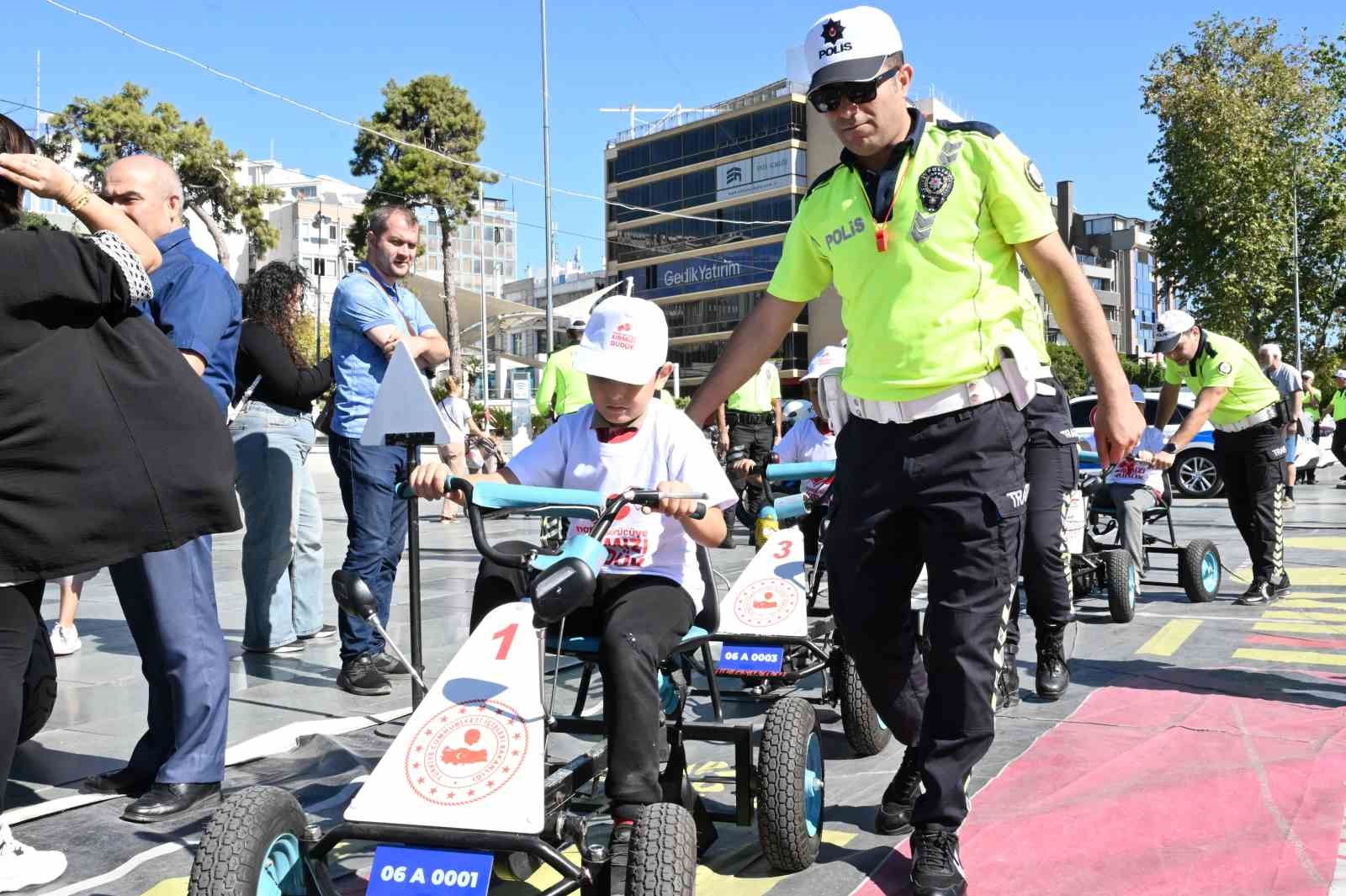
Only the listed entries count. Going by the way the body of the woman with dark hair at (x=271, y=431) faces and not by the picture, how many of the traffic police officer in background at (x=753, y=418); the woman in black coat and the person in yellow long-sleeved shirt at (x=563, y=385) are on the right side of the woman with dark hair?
1

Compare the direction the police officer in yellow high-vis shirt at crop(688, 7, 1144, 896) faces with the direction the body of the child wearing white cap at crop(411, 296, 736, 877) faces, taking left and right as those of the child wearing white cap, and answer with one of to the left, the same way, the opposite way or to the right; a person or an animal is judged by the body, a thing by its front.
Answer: the same way

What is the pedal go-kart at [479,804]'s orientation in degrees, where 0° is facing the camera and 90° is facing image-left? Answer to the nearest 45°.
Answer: approximately 45°

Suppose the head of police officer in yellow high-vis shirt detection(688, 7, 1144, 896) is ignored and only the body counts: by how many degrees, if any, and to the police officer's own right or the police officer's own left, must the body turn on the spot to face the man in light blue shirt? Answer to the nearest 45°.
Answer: approximately 90° to the police officer's own right

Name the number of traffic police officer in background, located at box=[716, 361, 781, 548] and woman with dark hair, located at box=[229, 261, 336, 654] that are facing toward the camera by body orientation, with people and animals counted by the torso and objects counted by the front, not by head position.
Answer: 1

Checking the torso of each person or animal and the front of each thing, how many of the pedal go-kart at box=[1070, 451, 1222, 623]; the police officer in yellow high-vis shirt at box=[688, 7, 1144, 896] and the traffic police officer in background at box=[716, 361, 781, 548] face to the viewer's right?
0

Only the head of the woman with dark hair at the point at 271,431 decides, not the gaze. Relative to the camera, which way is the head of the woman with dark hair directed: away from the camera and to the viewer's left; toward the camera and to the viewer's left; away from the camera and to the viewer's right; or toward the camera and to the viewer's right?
away from the camera and to the viewer's right

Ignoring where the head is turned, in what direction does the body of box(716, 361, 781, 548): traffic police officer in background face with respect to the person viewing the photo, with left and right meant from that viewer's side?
facing the viewer

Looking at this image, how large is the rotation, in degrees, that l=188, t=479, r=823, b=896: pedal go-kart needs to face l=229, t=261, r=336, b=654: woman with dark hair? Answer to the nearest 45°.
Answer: approximately 135° to its right

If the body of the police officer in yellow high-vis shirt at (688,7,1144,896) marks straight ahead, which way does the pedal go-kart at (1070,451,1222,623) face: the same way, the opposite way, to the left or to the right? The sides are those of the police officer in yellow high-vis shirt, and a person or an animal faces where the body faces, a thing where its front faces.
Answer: the same way

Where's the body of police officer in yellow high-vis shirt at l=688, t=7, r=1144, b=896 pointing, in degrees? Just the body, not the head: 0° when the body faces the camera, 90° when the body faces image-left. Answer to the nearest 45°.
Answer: approximately 45°

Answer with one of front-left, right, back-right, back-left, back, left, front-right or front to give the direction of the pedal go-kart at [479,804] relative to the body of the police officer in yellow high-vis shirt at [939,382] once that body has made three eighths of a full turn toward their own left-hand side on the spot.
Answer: back-right

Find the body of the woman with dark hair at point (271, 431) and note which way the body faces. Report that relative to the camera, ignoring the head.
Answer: to the viewer's right

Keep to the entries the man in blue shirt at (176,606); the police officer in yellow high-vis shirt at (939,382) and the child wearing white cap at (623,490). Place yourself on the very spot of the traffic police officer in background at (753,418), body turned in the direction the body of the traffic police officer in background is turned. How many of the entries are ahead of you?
3

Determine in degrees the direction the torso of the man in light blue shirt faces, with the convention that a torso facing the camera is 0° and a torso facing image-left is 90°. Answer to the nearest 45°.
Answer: approximately 315°

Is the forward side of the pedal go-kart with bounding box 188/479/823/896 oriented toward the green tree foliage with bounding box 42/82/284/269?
no

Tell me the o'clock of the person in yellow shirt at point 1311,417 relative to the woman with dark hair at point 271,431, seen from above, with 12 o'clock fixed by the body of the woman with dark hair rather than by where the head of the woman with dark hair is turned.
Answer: The person in yellow shirt is roughly at 11 o'clock from the woman with dark hair.
